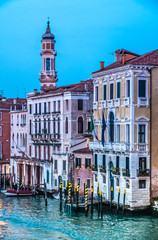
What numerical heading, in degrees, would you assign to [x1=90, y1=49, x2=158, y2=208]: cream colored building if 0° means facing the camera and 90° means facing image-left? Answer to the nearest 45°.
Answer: approximately 45°

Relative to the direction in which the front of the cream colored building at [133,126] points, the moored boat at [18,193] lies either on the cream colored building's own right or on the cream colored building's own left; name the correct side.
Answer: on the cream colored building's own right

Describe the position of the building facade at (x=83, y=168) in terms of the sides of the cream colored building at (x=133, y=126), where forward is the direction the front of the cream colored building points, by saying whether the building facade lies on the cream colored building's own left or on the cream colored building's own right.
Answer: on the cream colored building's own right
